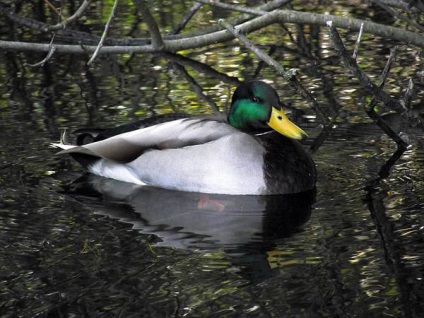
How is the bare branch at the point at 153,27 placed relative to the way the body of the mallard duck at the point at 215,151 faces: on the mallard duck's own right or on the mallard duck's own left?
on the mallard duck's own left

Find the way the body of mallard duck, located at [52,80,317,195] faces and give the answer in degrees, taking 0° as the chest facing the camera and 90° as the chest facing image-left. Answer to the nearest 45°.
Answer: approximately 270°

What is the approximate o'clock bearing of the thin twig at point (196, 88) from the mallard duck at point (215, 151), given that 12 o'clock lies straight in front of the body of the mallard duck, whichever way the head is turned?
The thin twig is roughly at 9 o'clock from the mallard duck.

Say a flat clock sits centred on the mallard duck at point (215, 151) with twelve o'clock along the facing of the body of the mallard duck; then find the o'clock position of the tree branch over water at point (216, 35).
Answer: The tree branch over water is roughly at 9 o'clock from the mallard duck.
